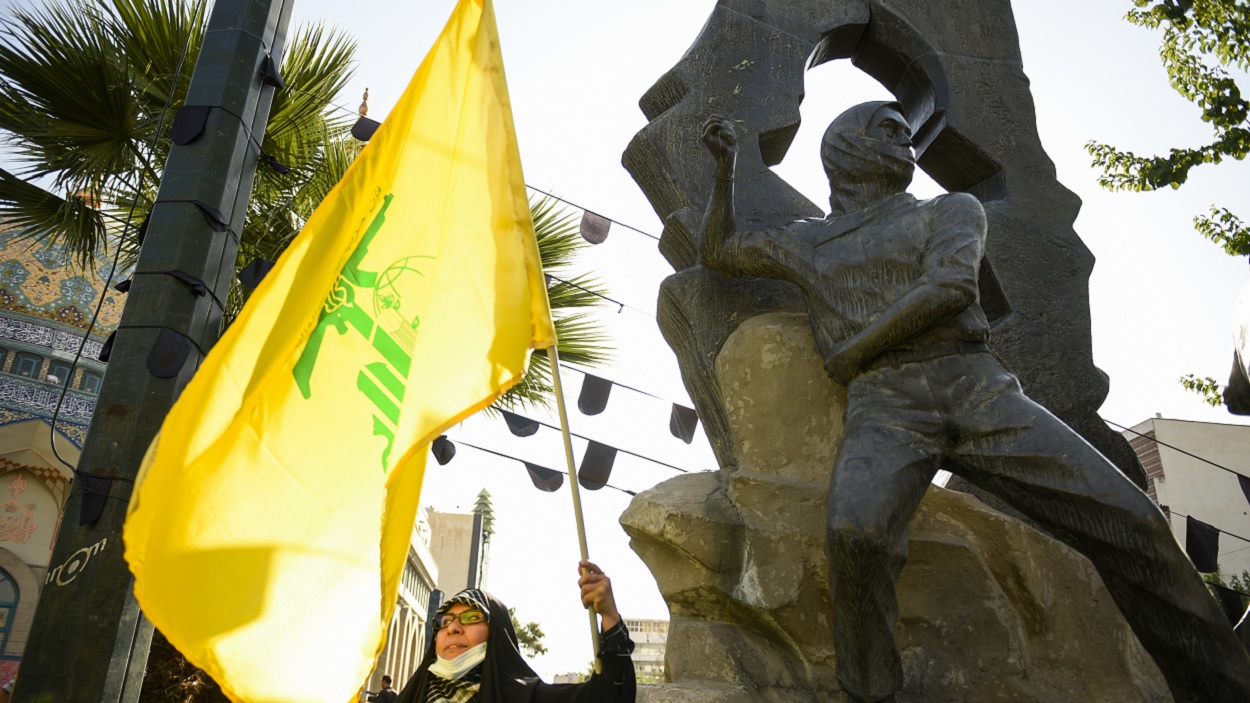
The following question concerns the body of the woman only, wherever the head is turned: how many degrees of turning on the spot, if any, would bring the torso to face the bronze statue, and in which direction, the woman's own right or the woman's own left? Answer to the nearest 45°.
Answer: approximately 90° to the woman's own left

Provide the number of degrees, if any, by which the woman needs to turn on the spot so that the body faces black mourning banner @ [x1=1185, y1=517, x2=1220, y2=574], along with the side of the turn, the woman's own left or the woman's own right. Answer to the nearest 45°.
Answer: approximately 180°

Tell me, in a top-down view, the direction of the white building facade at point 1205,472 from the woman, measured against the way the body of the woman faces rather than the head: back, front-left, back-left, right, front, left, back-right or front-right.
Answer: back

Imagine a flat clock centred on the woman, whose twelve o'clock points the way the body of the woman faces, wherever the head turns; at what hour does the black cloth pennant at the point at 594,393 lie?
The black cloth pennant is roughly at 5 o'clock from the woman.

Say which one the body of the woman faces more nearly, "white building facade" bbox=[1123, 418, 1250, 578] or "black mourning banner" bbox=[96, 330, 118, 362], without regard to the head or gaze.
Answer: the black mourning banner

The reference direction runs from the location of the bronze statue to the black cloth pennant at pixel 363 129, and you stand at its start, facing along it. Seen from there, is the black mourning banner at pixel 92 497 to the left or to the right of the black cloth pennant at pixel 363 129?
left

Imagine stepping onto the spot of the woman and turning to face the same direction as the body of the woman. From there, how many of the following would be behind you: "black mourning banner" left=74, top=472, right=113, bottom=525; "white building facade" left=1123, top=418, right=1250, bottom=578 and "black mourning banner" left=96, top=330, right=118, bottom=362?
1

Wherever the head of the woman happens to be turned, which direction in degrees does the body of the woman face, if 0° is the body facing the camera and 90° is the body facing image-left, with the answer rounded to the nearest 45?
approximately 45°

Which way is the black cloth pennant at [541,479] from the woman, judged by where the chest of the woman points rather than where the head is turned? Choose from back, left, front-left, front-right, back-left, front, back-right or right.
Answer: back-right

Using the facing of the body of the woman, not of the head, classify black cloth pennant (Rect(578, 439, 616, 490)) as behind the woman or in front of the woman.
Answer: behind

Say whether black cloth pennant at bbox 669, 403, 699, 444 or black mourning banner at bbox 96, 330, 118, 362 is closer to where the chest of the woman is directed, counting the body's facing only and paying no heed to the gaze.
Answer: the black mourning banner
